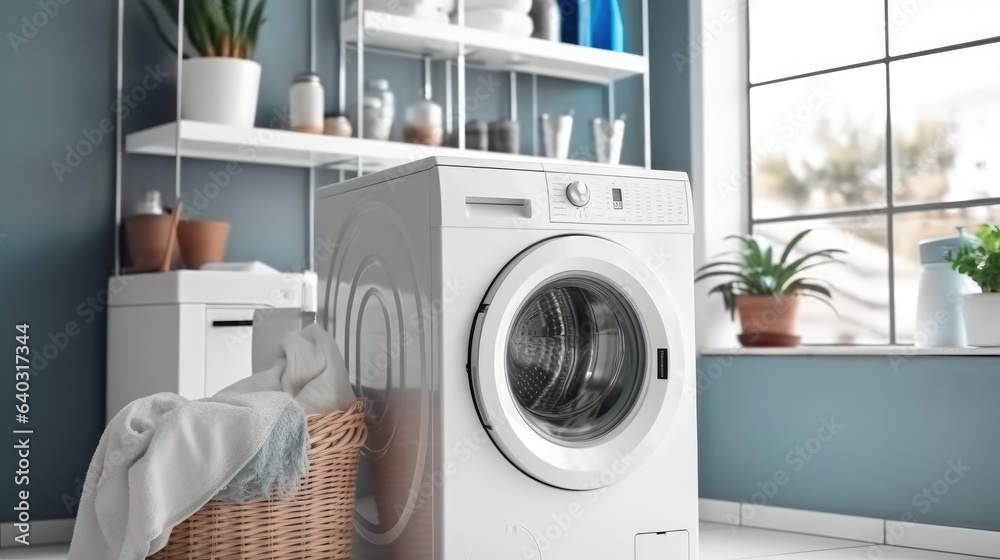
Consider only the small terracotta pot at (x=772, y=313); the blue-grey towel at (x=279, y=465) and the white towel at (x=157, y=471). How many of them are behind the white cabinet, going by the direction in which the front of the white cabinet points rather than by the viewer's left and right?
0

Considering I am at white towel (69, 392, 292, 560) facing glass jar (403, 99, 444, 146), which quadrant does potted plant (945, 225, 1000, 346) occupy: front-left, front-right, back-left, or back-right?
front-right

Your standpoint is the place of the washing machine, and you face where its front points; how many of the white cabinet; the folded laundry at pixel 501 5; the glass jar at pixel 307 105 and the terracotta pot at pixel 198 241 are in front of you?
0

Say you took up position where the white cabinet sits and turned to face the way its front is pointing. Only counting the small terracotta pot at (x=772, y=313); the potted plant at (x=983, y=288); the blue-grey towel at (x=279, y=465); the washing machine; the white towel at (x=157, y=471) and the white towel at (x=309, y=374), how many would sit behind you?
0

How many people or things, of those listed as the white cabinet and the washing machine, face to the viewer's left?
0

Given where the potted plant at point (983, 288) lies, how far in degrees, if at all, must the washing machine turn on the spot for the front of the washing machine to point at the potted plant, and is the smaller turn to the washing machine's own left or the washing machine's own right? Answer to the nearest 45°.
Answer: approximately 90° to the washing machine's own left

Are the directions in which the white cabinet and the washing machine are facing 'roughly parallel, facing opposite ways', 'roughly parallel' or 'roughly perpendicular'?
roughly parallel

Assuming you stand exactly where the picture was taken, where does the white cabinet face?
facing the viewer and to the right of the viewer
